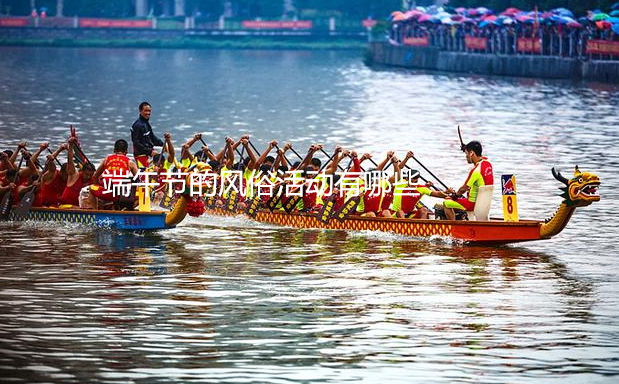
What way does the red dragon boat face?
to the viewer's right

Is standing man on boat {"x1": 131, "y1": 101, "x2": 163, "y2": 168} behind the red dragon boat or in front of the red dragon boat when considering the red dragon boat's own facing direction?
behind

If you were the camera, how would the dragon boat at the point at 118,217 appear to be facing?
facing to the right of the viewer

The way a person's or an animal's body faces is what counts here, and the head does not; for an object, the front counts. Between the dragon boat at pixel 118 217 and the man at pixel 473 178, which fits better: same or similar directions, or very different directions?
very different directions

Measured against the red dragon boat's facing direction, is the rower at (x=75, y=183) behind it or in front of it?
behind

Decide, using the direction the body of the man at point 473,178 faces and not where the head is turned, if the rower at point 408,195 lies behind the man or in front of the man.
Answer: in front

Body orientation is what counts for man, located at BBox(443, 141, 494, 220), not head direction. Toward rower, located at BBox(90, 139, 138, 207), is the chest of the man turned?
yes

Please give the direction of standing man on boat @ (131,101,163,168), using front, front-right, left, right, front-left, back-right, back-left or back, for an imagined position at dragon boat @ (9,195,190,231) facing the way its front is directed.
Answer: left

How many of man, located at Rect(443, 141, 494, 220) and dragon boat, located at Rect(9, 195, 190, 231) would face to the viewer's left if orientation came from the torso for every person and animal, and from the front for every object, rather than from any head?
1

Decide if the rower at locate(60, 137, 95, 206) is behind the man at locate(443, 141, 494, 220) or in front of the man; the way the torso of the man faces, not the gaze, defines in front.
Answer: in front

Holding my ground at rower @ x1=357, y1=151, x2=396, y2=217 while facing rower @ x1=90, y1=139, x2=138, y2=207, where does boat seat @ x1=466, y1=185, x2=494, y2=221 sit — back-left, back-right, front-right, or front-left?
back-left

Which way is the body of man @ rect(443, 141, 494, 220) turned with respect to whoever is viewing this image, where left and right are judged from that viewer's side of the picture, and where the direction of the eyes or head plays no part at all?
facing to the left of the viewer
